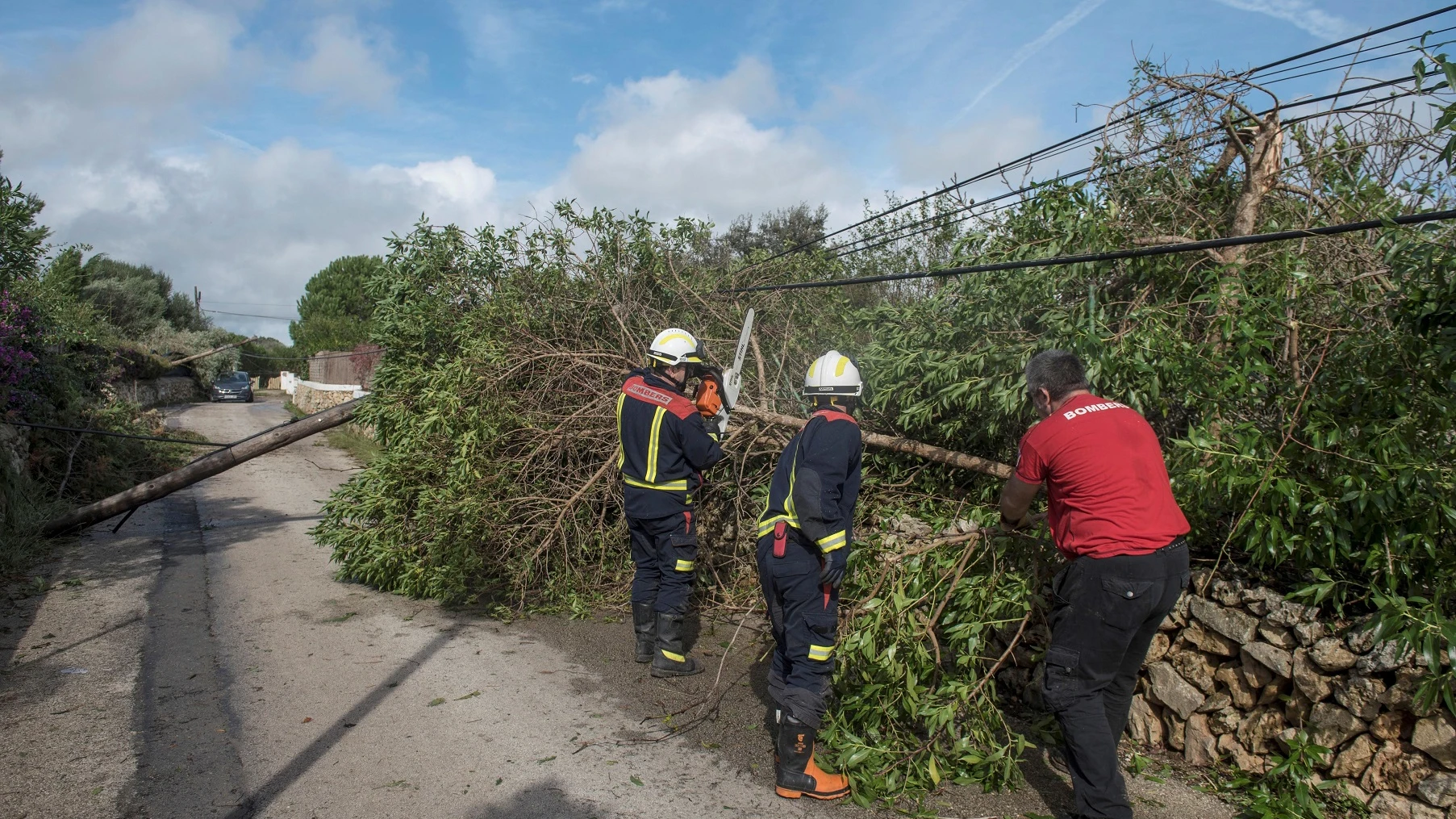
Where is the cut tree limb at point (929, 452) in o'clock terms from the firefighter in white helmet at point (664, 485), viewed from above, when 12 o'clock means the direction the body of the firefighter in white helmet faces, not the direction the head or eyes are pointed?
The cut tree limb is roughly at 2 o'clock from the firefighter in white helmet.

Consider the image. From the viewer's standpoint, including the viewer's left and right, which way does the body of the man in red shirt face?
facing away from the viewer and to the left of the viewer

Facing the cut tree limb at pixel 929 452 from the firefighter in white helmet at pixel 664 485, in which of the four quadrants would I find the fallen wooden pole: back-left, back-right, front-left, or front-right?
back-left

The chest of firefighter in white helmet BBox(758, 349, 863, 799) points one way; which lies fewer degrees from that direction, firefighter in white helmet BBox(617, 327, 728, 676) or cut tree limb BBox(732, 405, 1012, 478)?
the cut tree limb

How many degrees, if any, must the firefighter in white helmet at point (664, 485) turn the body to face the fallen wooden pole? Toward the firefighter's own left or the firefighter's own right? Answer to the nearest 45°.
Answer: approximately 90° to the firefighter's own left

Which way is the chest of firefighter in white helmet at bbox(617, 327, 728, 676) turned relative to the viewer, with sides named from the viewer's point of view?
facing away from the viewer and to the right of the viewer

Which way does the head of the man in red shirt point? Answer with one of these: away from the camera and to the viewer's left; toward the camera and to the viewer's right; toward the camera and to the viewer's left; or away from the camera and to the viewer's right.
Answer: away from the camera and to the viewer's left

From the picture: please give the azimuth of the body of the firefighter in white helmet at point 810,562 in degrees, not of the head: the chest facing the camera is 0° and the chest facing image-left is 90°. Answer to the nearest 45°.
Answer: approximately 225°

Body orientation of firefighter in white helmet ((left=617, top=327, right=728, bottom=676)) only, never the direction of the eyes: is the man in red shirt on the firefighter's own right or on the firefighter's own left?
on the firefighter's own right

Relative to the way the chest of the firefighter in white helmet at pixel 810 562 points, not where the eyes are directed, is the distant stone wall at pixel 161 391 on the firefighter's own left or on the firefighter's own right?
on the firefighter's own left
